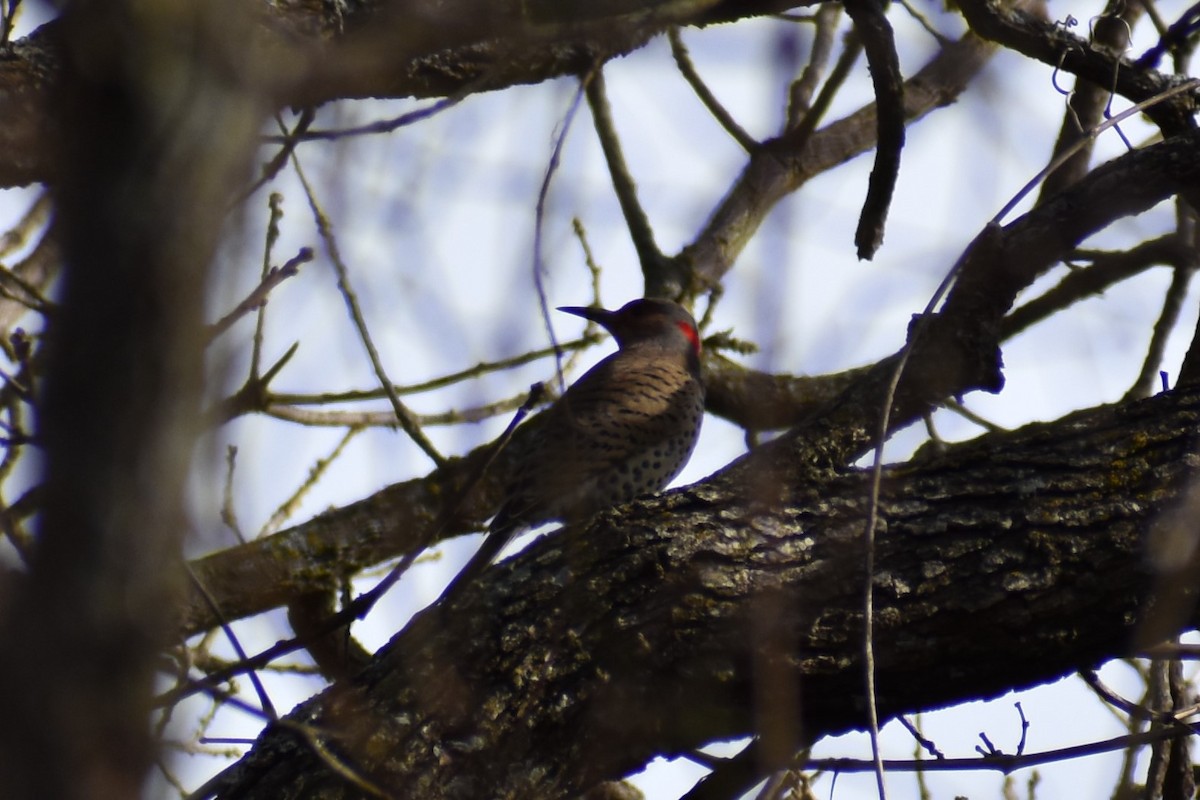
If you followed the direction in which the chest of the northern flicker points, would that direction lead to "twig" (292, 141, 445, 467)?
no

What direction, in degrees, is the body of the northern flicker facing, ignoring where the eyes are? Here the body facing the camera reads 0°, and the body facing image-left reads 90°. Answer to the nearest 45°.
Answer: approximately 270°
